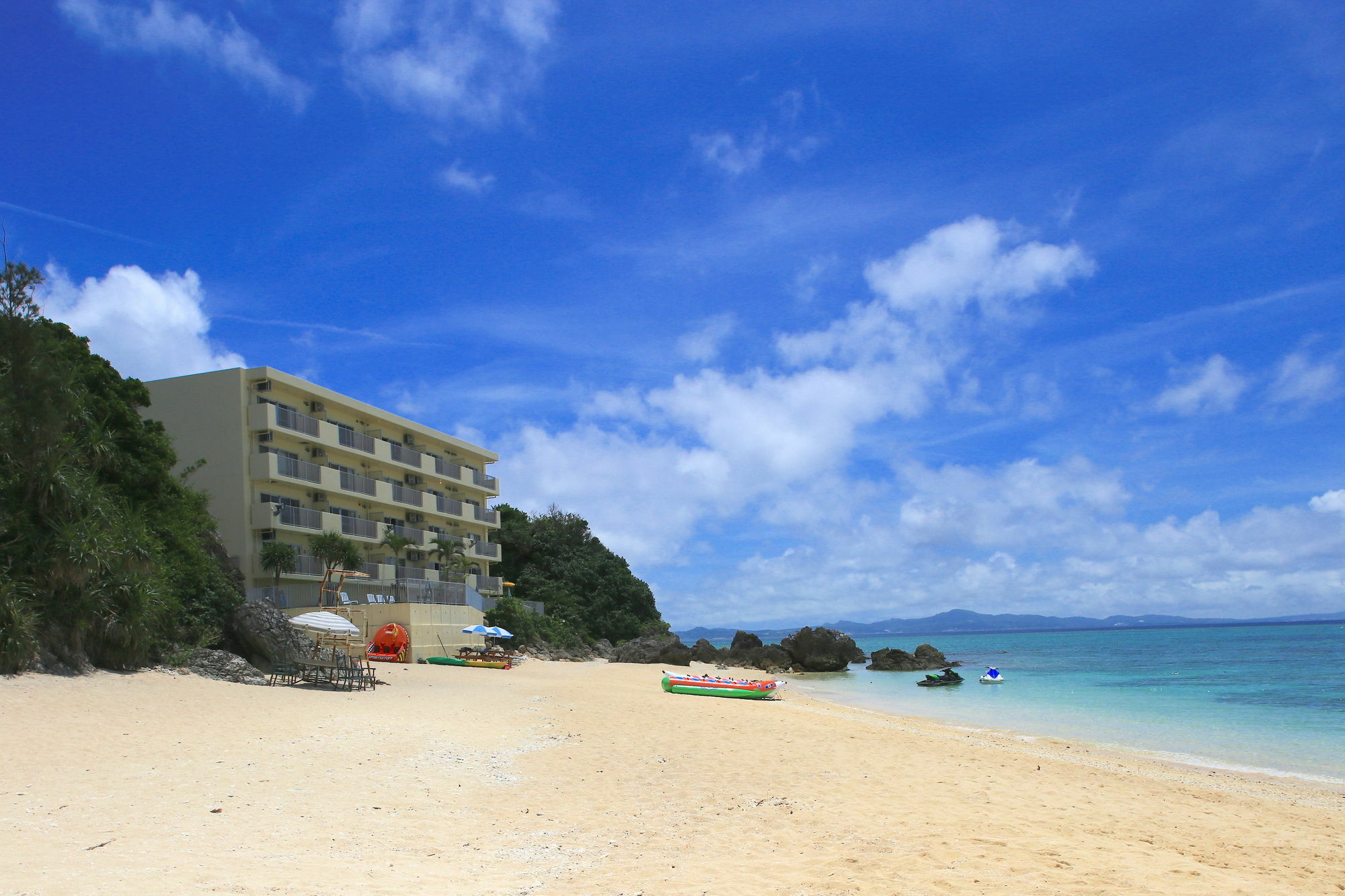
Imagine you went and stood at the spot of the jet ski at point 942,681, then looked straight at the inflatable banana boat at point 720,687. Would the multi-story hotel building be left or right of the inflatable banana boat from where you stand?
right

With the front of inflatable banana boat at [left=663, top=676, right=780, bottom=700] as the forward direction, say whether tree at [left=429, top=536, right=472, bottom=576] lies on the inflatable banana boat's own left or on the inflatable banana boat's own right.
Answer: on the inflatable banana boat's own left

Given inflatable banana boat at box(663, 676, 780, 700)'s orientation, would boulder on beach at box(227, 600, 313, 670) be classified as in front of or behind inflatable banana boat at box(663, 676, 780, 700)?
behind

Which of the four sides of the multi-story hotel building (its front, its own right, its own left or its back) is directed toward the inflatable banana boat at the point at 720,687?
front

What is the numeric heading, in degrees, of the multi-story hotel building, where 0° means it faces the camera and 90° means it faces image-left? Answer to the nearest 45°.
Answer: approximately 315°

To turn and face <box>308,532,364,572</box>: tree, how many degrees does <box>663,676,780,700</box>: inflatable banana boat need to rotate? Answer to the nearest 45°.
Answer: approximately 135° to its left

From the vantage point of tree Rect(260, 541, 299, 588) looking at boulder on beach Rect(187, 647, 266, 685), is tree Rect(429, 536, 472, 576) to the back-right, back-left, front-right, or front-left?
back-left

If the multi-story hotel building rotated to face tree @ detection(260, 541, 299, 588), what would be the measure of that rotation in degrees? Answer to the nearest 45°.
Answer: approximately 45° to its right

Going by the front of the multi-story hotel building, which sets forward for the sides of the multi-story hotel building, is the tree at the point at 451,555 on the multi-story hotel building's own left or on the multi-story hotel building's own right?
on the multi-story hotel building's own left

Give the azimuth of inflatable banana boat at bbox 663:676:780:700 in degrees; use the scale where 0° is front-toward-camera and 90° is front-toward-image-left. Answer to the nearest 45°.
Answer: approximately 270°

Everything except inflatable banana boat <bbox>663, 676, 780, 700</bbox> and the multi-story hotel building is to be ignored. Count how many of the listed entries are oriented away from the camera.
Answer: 0

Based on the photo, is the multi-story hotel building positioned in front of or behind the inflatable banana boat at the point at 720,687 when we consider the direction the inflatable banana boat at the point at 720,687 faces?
behind

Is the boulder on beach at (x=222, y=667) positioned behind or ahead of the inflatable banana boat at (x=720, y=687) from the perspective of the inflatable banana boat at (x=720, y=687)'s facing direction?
behind

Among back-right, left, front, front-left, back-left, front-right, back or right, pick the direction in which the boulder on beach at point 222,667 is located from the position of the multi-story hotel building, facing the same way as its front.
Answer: front-right
